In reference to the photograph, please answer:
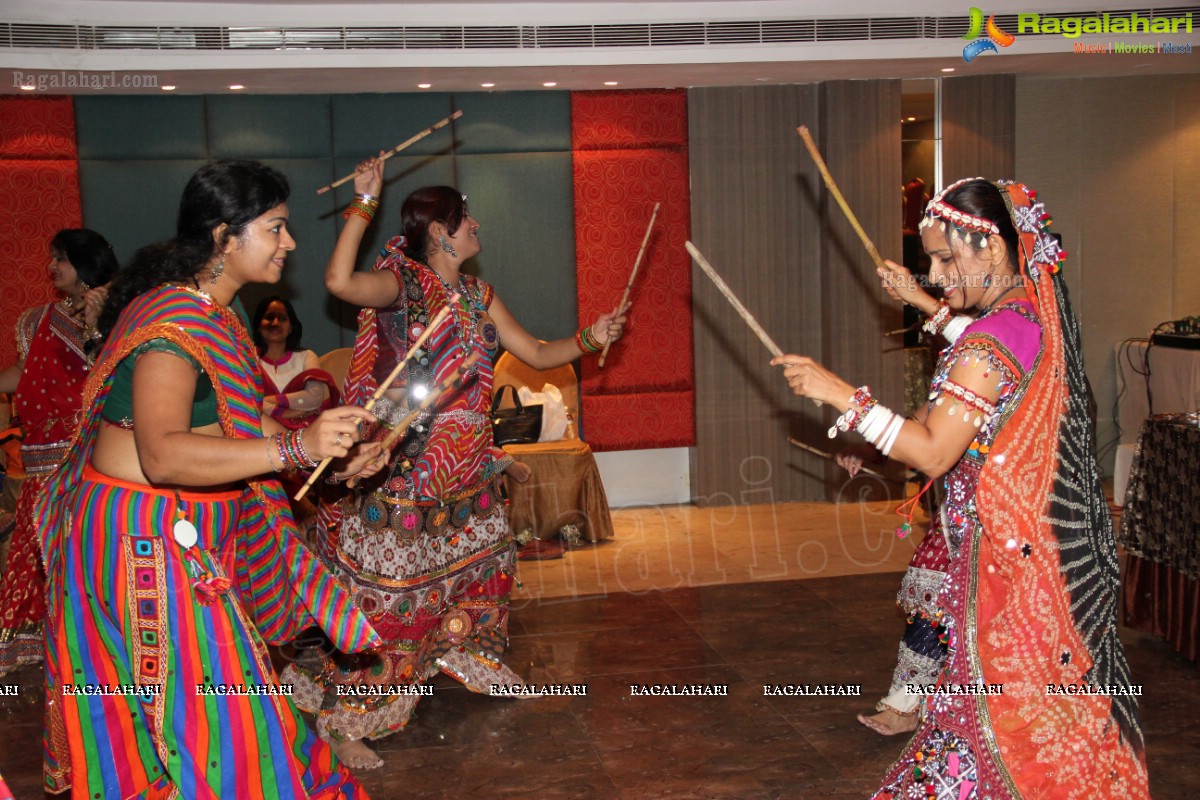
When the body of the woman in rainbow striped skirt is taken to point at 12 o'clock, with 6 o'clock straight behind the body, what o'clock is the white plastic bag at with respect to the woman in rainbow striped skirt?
The white plastic bag is roughly at 10 o'clock from the woman in rainbow striped skirt.

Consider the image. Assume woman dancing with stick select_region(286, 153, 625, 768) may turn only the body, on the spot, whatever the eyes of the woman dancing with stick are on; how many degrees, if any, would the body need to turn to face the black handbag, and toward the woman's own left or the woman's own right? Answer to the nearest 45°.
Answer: approximately 135° to the woman's own left

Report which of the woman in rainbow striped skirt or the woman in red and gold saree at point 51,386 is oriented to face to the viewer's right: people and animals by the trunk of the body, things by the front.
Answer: the woman in rainbow striped skirt

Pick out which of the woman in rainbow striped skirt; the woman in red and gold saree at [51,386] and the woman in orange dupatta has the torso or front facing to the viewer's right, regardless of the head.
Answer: the woman in rainbow striped skirt

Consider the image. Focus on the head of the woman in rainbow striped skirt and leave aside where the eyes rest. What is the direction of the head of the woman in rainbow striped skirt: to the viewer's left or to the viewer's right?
to the viewer's right

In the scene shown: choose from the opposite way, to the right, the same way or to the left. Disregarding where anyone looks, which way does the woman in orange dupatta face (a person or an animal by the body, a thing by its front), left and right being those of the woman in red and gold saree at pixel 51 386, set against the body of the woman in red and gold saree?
to the right

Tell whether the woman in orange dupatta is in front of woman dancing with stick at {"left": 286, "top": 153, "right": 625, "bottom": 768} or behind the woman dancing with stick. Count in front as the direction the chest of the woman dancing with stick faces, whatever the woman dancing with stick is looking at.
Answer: in front

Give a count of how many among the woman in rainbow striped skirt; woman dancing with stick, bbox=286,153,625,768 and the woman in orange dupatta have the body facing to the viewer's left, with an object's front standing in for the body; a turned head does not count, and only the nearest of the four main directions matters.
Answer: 1

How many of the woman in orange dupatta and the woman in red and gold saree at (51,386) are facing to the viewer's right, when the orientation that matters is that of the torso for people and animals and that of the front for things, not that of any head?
0

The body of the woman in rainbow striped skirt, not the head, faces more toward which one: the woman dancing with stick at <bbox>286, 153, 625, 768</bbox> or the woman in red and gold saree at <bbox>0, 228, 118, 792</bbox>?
the woman dancing with stick

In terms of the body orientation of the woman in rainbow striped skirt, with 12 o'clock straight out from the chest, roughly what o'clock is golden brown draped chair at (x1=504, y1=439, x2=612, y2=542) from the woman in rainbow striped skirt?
The golden brown draped chair is roughly at 10 o'clock from the woman in rainbow striped skirt.

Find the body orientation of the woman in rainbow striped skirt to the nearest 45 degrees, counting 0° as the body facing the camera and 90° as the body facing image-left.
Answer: approximately 270°

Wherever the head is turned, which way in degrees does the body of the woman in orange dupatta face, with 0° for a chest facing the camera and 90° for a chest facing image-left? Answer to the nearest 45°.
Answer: approximately 90°

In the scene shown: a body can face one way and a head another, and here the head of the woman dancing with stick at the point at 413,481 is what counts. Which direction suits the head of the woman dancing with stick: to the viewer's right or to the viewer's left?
to the viewer's right

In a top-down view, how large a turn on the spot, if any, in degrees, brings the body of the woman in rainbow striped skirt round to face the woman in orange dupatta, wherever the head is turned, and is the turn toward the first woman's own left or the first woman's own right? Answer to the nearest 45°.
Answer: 0° — they already face them

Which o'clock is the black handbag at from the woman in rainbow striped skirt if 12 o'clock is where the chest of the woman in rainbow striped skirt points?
The black handbag is roughly at 10 o'clock from the woman in rainbow striped skirt.
